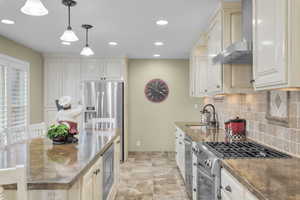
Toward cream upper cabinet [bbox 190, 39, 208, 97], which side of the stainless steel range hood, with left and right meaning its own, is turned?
right

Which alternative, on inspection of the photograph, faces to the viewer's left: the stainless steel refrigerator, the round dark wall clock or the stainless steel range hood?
the stainless steel range hood

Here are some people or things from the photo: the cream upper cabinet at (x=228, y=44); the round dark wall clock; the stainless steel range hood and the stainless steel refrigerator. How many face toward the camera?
2

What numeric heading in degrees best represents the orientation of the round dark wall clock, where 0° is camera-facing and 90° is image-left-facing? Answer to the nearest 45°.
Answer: approximately 0°

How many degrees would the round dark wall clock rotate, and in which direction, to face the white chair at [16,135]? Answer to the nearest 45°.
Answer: approximately 45° to its right

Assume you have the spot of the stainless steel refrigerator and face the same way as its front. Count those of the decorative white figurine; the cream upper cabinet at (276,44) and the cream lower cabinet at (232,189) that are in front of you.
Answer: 3

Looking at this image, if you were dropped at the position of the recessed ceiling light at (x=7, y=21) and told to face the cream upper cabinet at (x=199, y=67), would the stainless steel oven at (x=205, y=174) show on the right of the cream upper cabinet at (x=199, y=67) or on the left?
right

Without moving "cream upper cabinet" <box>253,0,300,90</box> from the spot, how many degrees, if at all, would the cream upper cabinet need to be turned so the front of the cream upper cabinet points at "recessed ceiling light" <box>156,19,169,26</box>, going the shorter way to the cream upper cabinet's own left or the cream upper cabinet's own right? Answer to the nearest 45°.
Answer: approximately 90° to the cream upper cabinet's own right

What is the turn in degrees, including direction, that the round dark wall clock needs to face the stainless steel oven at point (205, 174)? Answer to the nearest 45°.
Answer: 0° — it already faces it

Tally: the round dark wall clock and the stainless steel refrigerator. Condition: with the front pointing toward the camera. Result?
2

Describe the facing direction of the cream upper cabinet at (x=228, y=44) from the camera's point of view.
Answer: facing to the left of the viewer
